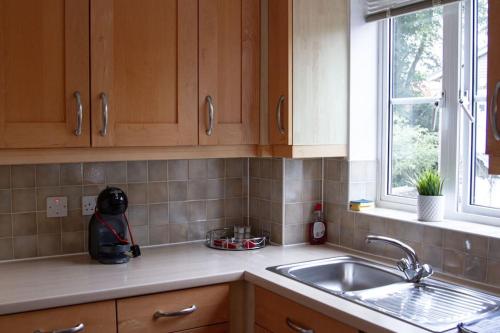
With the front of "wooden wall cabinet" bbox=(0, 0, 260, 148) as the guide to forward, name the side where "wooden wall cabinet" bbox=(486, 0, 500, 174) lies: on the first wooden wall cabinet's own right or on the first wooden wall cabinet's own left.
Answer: on the first wooden wall cabinet's own left

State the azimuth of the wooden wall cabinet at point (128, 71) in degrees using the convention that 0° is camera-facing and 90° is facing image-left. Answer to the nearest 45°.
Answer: approximately 0°

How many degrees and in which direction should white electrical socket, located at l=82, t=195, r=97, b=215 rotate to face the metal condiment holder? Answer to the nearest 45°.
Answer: approximately 90° to its left

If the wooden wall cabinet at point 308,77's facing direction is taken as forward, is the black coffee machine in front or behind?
in front

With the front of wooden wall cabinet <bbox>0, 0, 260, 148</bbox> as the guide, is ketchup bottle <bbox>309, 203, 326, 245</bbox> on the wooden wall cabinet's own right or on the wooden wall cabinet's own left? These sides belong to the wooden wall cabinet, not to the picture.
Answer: on the wooden wall cabinet's own left

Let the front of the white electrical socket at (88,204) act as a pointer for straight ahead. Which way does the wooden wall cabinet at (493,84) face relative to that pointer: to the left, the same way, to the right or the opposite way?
to the right

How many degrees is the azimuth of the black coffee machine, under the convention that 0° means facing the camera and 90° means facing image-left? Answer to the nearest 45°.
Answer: approximately 315°

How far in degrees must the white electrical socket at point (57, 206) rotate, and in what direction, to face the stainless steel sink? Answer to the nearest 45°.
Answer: approximately 45° to its left

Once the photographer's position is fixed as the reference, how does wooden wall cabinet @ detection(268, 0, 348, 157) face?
facing to the left of the viewer

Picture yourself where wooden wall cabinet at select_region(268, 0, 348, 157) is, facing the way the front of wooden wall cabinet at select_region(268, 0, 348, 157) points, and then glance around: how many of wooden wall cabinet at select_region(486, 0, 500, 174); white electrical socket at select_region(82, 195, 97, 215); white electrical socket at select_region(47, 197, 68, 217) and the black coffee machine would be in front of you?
3
